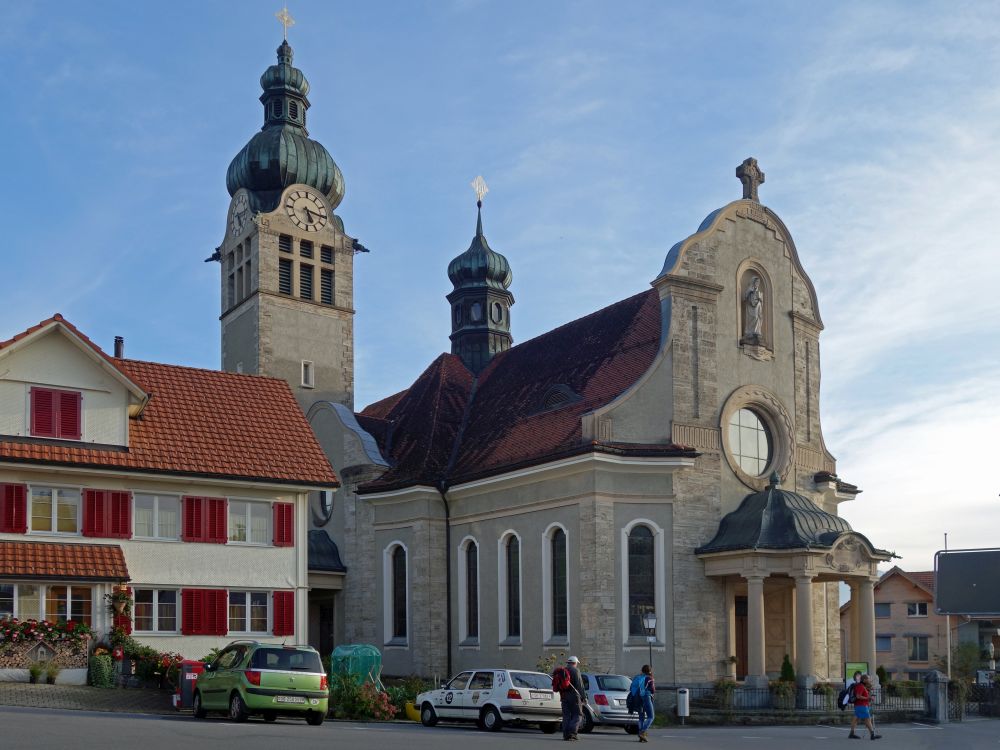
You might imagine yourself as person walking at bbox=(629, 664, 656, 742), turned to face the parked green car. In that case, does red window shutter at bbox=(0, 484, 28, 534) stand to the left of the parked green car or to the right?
right

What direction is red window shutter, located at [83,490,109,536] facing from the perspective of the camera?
toward the camera

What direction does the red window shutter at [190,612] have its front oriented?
toward the camera

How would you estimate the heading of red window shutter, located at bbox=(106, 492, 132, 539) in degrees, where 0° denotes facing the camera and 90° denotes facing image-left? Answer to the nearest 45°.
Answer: approximately 0°

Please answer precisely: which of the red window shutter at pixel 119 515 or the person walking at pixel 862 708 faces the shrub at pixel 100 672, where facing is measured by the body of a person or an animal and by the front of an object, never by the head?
the red window shutter

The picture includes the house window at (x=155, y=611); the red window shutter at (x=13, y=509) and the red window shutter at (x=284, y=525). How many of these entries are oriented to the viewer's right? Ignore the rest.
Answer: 0

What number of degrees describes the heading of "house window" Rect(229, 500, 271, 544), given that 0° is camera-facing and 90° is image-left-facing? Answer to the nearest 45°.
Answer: approximately 0°

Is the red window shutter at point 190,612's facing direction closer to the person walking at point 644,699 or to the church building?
the person walking

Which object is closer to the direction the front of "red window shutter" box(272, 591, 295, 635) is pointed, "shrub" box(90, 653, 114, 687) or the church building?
the shrub

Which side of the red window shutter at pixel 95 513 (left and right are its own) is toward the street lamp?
left

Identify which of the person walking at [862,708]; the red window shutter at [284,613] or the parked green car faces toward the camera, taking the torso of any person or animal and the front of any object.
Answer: the red window shutter
